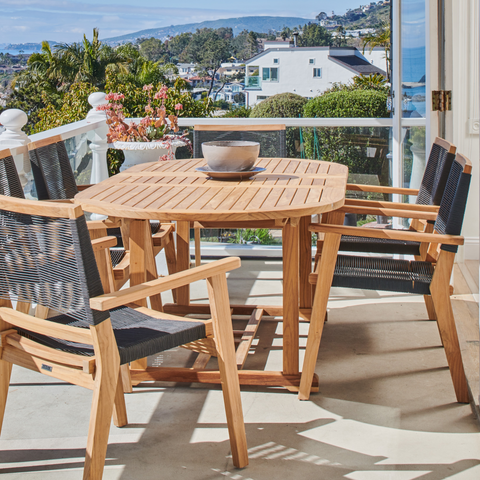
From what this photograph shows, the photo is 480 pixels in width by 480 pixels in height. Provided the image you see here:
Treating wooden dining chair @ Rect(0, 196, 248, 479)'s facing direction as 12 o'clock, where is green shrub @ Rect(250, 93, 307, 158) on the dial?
The green shrub is roughly at 11 o'clock from the wooden dining chair.

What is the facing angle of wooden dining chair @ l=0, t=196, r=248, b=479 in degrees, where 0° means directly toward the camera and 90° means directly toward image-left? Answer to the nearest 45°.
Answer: approximately 225°

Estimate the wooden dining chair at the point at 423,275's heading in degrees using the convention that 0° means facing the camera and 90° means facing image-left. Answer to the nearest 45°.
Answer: approximately 90°

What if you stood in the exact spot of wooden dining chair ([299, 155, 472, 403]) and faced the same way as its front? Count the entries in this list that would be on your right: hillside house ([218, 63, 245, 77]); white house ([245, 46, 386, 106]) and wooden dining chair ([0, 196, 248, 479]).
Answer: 2

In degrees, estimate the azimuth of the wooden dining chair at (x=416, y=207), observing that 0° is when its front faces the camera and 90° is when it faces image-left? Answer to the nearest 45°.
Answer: approximately 90°

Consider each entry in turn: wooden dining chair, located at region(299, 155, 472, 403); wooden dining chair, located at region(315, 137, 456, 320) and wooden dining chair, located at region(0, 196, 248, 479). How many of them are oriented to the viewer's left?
2

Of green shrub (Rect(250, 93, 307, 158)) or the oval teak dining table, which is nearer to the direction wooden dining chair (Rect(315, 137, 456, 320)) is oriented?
the oval teak dining table

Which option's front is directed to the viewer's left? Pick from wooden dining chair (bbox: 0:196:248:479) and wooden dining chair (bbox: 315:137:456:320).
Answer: wooden dining chair (bbox: 315:137:456:320)
